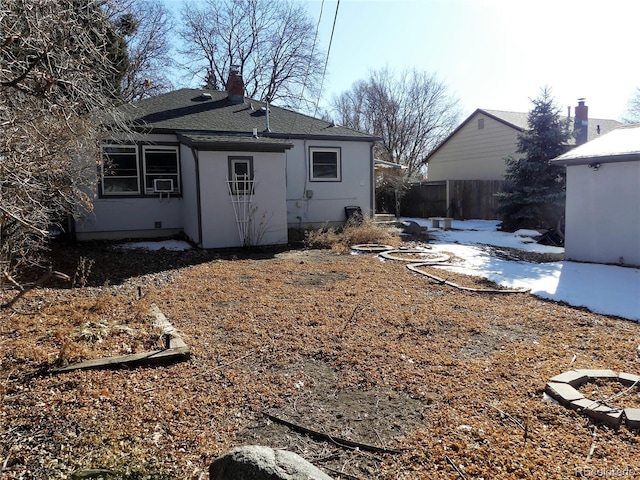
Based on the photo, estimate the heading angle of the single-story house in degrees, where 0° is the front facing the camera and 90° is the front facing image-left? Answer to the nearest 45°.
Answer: approximately 180°

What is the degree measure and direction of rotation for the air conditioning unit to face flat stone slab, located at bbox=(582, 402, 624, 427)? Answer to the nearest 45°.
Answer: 0° — it already faces it

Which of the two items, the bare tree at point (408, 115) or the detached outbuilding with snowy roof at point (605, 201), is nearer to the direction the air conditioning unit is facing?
the detached outbuilding with snowy roof

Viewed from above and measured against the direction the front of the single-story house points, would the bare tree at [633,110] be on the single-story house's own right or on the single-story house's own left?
on the single-story house's own right

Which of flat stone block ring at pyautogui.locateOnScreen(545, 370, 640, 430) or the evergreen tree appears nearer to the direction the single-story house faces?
the evergreen tree

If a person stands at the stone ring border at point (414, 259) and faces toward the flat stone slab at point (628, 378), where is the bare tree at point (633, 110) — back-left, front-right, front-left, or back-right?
back-left

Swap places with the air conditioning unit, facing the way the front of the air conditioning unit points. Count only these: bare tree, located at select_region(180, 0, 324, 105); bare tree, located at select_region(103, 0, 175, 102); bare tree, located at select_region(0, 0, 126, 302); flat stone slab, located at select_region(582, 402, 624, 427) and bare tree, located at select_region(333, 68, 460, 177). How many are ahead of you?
2

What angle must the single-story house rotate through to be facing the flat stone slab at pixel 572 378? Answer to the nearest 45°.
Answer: approximately 180°

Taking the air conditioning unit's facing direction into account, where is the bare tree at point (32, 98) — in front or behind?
in front

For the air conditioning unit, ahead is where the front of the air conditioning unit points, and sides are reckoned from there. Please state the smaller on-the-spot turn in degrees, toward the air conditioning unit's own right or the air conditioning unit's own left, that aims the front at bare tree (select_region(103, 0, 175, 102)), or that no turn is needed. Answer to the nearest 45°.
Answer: approximately 180°

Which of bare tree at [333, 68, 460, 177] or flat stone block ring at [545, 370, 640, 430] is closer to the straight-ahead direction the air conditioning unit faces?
the flat stone block ring

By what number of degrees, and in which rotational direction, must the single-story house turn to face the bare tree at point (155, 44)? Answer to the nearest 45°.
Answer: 0° — it already faces it

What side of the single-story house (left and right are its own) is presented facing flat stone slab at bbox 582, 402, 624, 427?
back

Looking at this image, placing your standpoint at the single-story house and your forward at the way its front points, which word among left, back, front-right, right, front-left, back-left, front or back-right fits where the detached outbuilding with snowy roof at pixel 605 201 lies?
back-right
